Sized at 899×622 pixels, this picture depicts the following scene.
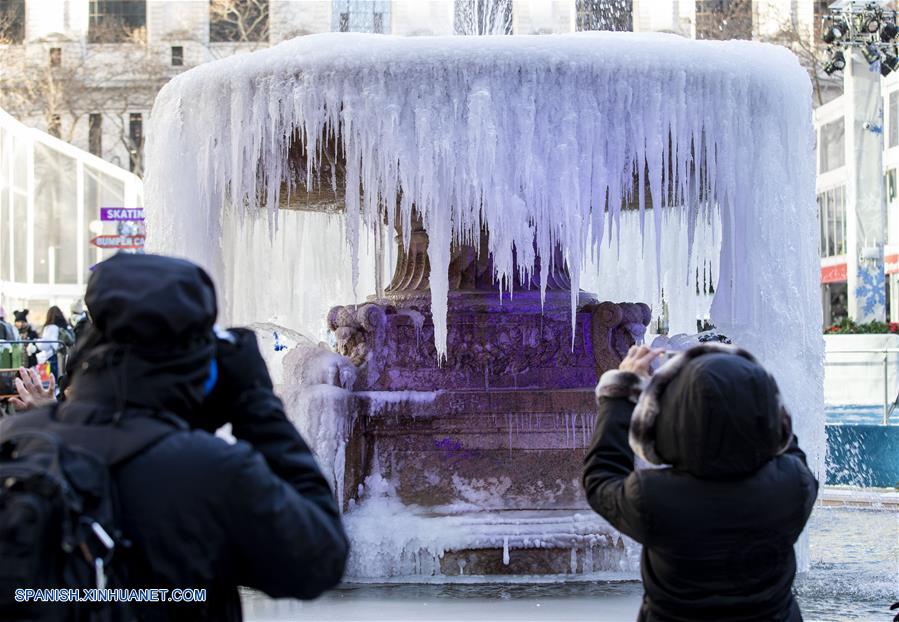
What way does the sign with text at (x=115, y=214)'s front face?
toward the camera

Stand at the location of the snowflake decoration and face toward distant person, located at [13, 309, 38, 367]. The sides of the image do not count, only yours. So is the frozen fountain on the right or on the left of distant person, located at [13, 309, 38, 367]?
left

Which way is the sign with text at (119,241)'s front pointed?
toward the camera

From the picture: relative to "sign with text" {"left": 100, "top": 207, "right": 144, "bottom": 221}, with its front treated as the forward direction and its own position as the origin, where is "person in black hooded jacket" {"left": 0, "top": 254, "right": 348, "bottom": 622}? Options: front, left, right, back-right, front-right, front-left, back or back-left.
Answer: front

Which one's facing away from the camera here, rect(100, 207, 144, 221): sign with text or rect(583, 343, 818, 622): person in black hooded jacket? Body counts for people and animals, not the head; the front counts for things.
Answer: the person in black hooded jacket

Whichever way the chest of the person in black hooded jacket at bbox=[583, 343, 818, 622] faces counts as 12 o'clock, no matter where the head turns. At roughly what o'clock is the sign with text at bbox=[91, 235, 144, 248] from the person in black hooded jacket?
The sign with text is roughly at 11 o'clock from the person in black hooded jacket.

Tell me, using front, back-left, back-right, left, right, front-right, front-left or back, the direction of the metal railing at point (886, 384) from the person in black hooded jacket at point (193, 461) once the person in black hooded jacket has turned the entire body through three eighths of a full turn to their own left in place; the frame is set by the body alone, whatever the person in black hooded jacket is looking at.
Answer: back-right

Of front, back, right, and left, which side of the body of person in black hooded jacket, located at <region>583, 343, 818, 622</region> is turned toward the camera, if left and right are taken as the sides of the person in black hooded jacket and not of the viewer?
back

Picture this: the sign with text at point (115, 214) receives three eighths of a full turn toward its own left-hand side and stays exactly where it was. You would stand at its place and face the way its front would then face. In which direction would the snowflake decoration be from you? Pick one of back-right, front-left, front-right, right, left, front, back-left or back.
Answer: front-right

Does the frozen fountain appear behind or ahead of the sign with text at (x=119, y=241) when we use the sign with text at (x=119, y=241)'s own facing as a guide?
ahead

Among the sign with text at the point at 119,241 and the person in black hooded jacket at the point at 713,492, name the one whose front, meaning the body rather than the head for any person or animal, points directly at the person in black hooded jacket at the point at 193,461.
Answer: the sign with text

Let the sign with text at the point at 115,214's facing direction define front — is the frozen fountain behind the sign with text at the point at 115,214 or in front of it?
in front

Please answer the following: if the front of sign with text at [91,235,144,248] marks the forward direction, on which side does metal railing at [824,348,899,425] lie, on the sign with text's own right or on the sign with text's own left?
on the sign with text's own left

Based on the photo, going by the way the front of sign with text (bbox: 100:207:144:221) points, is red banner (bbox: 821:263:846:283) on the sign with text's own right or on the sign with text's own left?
on the sign with text's own left
